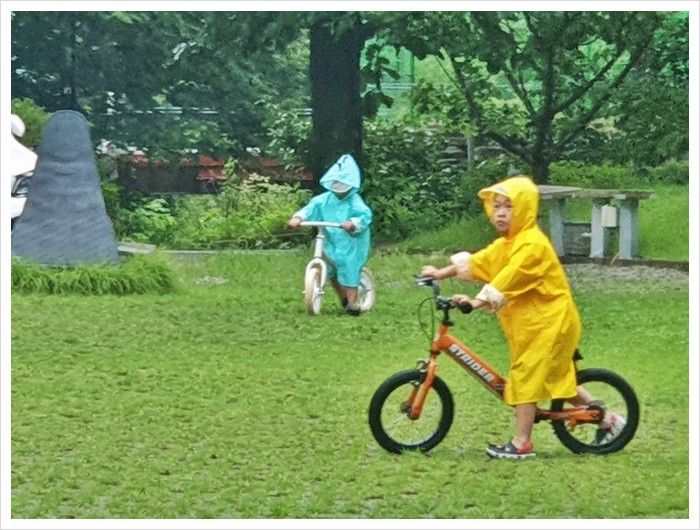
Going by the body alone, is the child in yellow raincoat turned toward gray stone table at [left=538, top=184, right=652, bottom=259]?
no

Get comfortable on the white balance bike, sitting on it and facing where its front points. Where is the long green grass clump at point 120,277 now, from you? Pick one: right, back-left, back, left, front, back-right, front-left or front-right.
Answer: front-right

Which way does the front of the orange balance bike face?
to the viewer's left

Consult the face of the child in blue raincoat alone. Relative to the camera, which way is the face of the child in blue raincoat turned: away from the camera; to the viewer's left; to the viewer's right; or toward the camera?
toward the camera

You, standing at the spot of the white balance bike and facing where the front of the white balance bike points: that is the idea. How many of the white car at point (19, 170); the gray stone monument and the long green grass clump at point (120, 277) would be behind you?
0

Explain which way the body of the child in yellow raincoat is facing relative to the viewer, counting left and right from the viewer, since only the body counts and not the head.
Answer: facing to the left of the viewer

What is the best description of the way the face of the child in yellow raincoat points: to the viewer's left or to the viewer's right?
to the viewer's left

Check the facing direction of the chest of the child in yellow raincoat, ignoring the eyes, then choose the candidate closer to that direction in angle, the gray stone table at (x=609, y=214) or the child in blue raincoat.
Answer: the child in blue raincoat

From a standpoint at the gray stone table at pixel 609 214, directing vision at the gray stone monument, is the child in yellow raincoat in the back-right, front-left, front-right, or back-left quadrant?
front-left

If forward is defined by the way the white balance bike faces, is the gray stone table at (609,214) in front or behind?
behind

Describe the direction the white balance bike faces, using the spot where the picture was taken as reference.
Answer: facing the viewer and to the left of the viewer

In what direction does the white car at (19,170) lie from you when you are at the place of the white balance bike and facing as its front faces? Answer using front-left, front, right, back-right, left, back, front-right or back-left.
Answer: front-right

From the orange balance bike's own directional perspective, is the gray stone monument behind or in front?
in front

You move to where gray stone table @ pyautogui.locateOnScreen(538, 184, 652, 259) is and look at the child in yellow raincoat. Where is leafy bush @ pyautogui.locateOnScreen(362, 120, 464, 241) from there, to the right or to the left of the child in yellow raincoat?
right

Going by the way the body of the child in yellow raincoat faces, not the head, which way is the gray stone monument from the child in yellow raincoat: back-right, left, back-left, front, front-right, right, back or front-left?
front
